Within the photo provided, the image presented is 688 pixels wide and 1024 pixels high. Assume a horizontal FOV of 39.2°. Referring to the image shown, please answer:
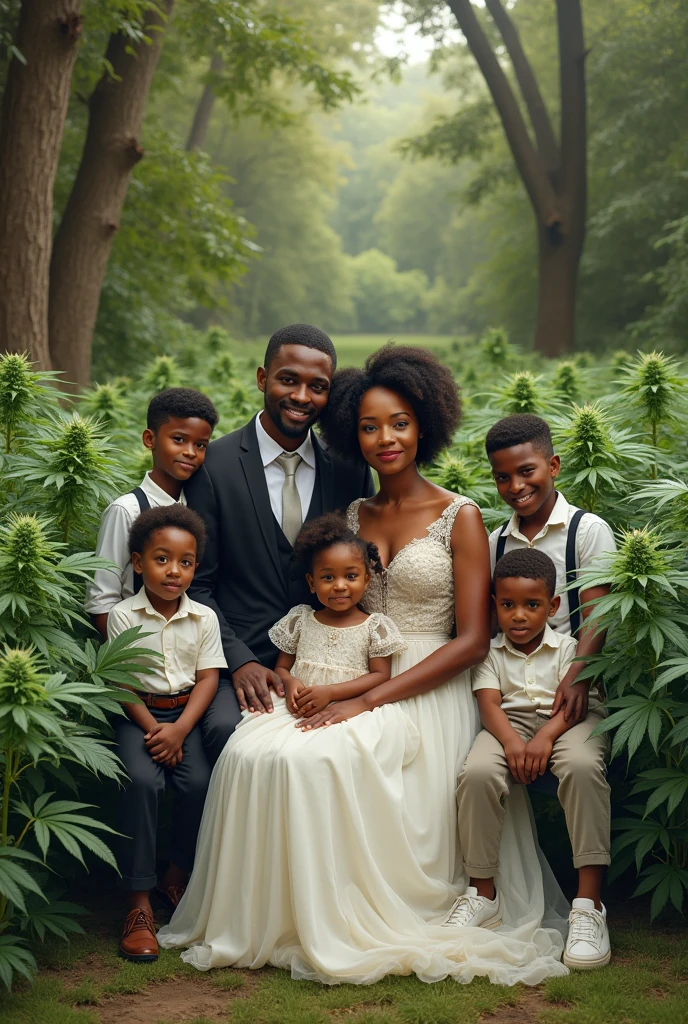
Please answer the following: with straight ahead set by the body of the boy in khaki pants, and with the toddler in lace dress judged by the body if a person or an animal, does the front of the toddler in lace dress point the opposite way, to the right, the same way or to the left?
the same way

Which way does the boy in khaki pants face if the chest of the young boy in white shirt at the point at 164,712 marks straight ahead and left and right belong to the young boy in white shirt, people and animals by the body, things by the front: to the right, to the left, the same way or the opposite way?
the same way

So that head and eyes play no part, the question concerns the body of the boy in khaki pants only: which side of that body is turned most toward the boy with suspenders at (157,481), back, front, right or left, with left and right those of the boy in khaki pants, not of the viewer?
right

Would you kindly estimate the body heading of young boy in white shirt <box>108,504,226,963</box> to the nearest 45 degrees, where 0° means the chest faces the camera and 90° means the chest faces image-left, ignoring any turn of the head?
approximately 0°

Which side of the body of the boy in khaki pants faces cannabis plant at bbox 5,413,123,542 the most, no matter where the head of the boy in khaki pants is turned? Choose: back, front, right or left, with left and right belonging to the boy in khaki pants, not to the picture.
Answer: right

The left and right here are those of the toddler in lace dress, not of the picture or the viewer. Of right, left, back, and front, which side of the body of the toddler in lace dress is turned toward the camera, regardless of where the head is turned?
front

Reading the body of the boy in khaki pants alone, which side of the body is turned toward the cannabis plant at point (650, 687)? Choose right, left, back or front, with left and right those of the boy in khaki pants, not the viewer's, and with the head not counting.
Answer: left

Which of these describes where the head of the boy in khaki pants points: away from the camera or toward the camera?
toward the camera

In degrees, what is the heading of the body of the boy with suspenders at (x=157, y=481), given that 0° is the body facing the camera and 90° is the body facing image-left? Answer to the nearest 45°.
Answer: approximately 315°

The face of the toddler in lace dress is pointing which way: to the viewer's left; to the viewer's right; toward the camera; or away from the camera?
toward the camera

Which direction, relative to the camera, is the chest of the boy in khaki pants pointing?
toward the camera

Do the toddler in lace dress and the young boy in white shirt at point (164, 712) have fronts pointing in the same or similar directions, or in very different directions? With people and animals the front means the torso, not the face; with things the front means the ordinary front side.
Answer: same or similar directions

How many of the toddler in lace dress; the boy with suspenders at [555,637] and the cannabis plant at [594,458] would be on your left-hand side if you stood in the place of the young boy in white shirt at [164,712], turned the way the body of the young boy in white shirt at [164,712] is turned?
3

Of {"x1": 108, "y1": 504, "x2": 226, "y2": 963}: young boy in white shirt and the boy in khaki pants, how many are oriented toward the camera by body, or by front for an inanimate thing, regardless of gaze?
2

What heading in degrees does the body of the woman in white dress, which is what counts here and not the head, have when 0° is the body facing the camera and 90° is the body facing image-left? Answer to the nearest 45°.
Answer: approximately 45°
